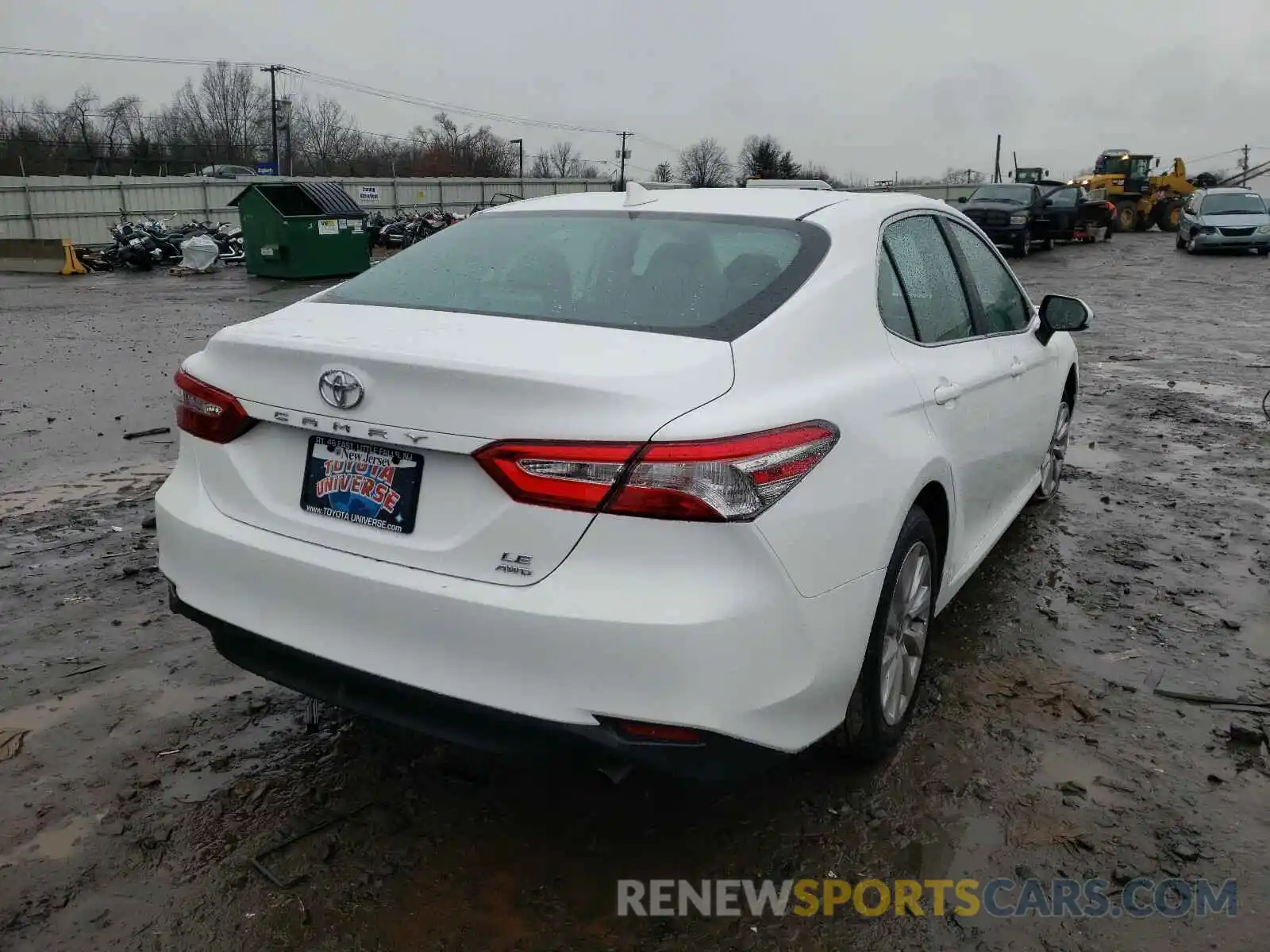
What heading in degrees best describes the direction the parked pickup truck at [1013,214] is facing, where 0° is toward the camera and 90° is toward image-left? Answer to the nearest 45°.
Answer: approximately 45°

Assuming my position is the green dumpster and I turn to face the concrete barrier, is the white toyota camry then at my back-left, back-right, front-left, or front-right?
back-left

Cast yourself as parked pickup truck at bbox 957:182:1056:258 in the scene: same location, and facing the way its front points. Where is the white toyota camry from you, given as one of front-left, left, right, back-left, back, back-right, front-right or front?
front-left

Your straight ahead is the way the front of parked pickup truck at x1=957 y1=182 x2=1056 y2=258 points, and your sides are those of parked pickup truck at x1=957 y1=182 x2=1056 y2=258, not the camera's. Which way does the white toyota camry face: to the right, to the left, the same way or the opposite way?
the opposite way

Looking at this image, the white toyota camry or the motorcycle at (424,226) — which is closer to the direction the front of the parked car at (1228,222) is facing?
the white toyota camry

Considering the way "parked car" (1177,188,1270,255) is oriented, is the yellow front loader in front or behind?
behind
